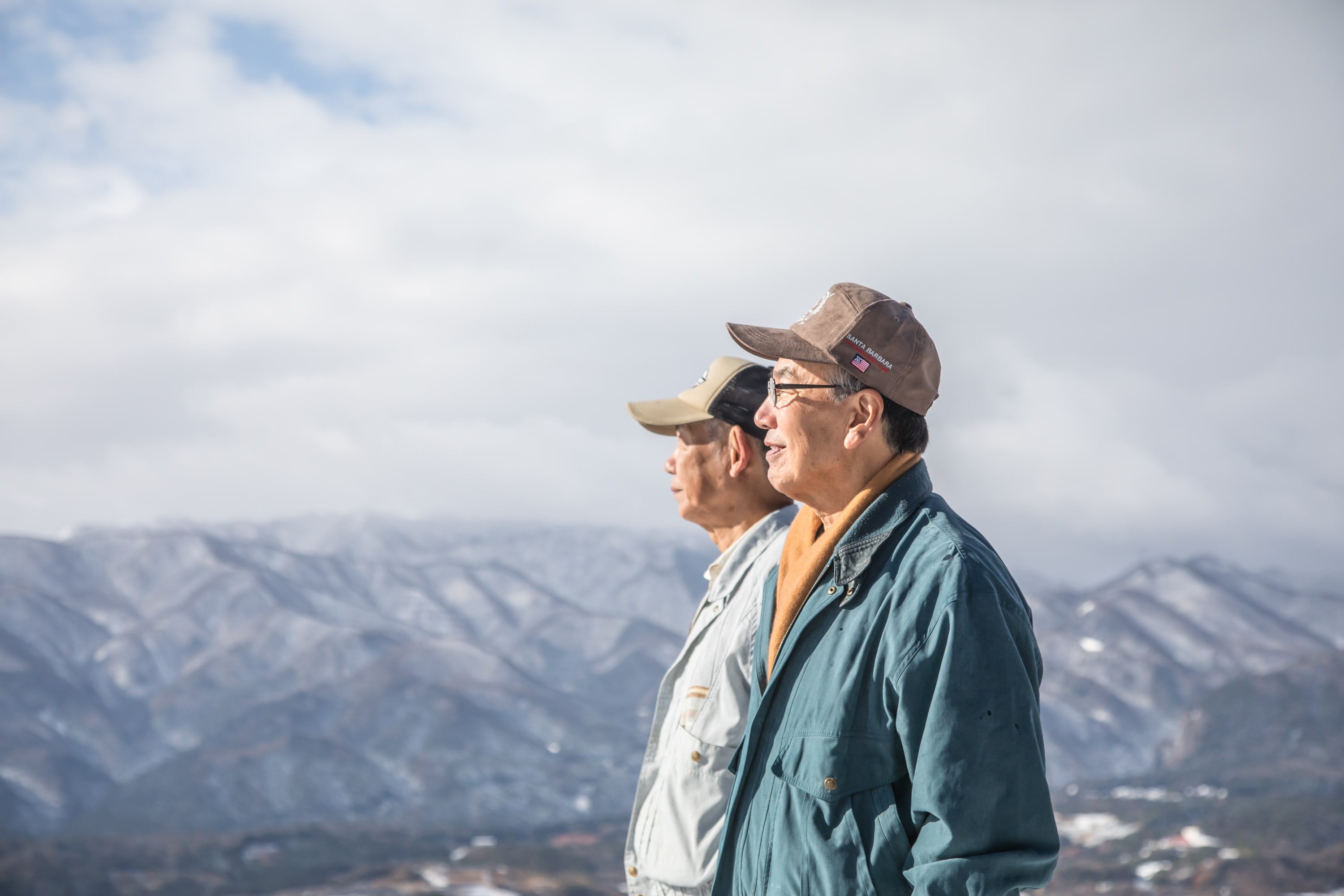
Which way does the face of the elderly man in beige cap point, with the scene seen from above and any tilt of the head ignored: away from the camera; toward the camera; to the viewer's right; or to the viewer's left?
to the viewer's left

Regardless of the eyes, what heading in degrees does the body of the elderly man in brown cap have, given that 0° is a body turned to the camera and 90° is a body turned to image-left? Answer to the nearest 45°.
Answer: approximately 90°

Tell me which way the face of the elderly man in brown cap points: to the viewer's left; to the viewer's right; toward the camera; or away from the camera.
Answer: to the viewer's left

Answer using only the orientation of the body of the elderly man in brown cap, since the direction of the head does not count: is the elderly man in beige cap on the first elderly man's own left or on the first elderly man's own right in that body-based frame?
on the first elderly man's own right

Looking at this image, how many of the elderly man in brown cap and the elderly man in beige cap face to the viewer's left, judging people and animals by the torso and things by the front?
2

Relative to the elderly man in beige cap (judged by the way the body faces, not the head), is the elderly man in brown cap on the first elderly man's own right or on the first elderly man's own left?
on the first elderly man's own left

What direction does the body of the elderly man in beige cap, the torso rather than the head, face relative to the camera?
to the viewer's left
